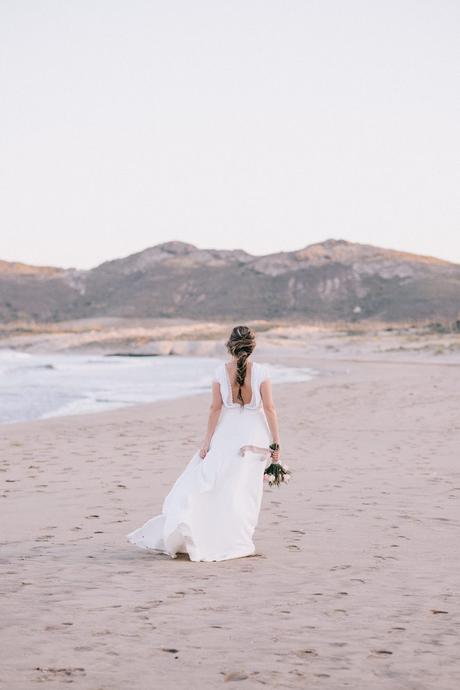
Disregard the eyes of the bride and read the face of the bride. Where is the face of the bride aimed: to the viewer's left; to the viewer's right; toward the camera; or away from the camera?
away from the camera

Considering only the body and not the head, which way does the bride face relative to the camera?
away from the camera
